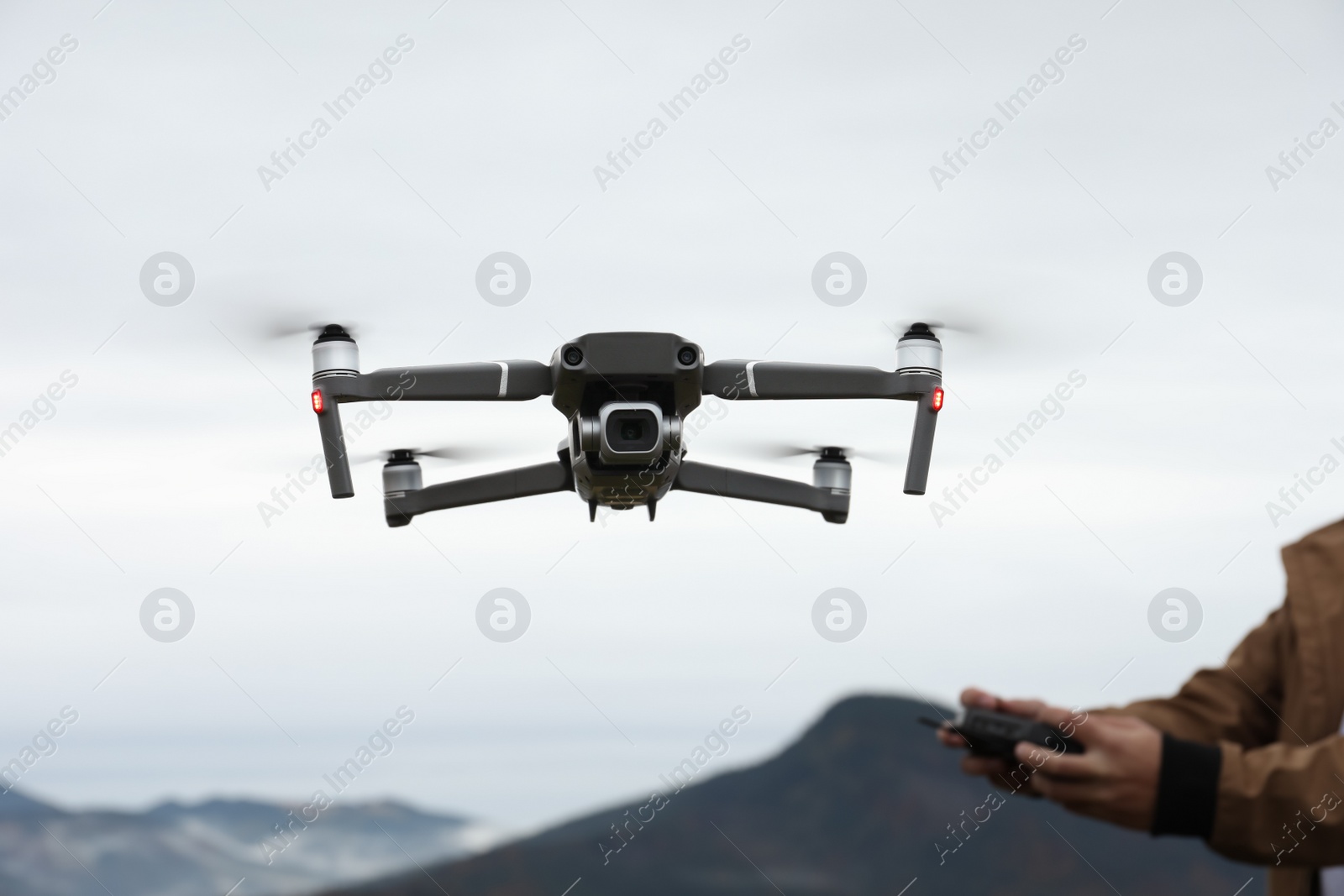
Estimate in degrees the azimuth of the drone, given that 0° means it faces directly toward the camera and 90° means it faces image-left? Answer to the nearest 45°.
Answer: approximately 0°
